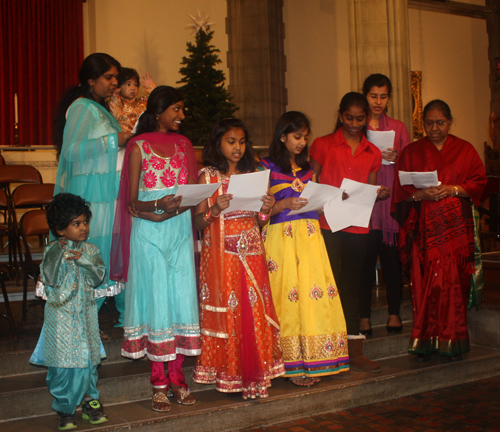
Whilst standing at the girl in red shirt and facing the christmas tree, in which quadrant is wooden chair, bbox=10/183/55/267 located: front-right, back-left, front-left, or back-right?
front-left

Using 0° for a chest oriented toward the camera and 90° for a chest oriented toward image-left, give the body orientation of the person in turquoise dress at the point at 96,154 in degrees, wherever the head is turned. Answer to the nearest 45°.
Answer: approximately 270°

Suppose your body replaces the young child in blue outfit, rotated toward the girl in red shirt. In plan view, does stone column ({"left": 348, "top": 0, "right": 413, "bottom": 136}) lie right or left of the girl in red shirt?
left

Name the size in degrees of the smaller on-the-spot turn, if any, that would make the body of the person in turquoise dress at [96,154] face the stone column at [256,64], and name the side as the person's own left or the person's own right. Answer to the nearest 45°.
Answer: approximately 45° to the person's own left

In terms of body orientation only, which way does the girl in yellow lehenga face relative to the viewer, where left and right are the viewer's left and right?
facing the viewer and to the right of the viewer

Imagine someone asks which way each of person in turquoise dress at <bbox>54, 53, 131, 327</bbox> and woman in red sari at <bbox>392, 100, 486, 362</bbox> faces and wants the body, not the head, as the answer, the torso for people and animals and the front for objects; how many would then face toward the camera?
1

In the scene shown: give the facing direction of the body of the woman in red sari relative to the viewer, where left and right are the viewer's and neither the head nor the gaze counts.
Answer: facing the viewer

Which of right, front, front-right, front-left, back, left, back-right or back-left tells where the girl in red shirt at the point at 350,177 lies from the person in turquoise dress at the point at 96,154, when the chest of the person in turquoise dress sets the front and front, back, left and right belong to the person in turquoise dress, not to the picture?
front

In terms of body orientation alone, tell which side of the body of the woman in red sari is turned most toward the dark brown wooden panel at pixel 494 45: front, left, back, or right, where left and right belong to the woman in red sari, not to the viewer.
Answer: back

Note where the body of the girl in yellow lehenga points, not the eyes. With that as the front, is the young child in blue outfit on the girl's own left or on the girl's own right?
on the girl's own right

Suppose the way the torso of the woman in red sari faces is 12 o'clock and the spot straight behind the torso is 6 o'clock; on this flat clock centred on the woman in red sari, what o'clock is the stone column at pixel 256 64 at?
The stone column is roughly at 5 o'clock from the woman in red sari.

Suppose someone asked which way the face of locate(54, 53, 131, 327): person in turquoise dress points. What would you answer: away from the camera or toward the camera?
toward the camera
